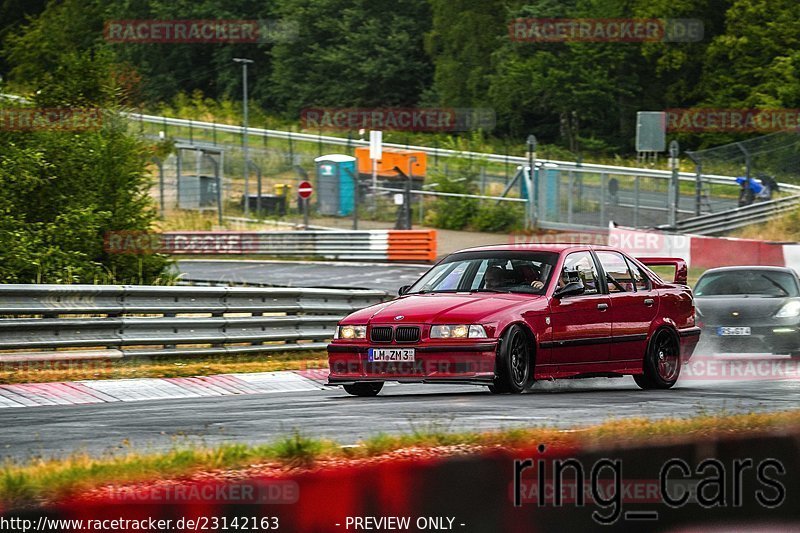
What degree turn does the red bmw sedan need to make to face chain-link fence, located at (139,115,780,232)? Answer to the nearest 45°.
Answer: approximately 135° to its right

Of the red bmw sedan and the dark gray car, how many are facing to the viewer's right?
0

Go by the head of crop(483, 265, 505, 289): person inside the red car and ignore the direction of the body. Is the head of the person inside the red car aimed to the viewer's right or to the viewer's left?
to the viewer's left

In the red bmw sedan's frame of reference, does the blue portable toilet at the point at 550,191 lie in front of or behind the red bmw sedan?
behind

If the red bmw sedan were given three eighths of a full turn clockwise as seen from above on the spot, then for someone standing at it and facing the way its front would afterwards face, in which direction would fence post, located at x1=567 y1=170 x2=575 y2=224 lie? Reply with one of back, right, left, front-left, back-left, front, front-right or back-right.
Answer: front

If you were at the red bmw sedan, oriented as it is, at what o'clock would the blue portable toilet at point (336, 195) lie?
The blue portable toilet is roughly at 4 o'clock from the red bmw sedan.

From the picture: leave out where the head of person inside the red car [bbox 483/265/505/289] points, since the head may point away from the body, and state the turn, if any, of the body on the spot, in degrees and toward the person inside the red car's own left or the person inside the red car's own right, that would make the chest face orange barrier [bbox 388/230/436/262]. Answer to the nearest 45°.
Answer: approximately 135° to the person inside the red car's own right

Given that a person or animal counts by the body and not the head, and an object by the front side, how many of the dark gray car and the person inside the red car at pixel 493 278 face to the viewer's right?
0

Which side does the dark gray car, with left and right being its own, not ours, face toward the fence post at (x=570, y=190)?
back

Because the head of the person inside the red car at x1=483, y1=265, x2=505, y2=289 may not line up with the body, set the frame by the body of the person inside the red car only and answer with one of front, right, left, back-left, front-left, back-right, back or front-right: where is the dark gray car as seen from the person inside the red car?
back

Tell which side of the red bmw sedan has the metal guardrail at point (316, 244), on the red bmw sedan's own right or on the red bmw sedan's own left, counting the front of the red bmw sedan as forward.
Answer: on the red bmw sedan's own right

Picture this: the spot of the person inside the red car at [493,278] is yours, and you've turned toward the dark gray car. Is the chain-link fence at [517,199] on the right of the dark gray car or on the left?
left

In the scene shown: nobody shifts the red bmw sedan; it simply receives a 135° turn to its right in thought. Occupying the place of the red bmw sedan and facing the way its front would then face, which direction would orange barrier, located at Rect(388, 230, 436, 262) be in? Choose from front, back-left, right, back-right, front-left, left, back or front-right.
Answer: front
